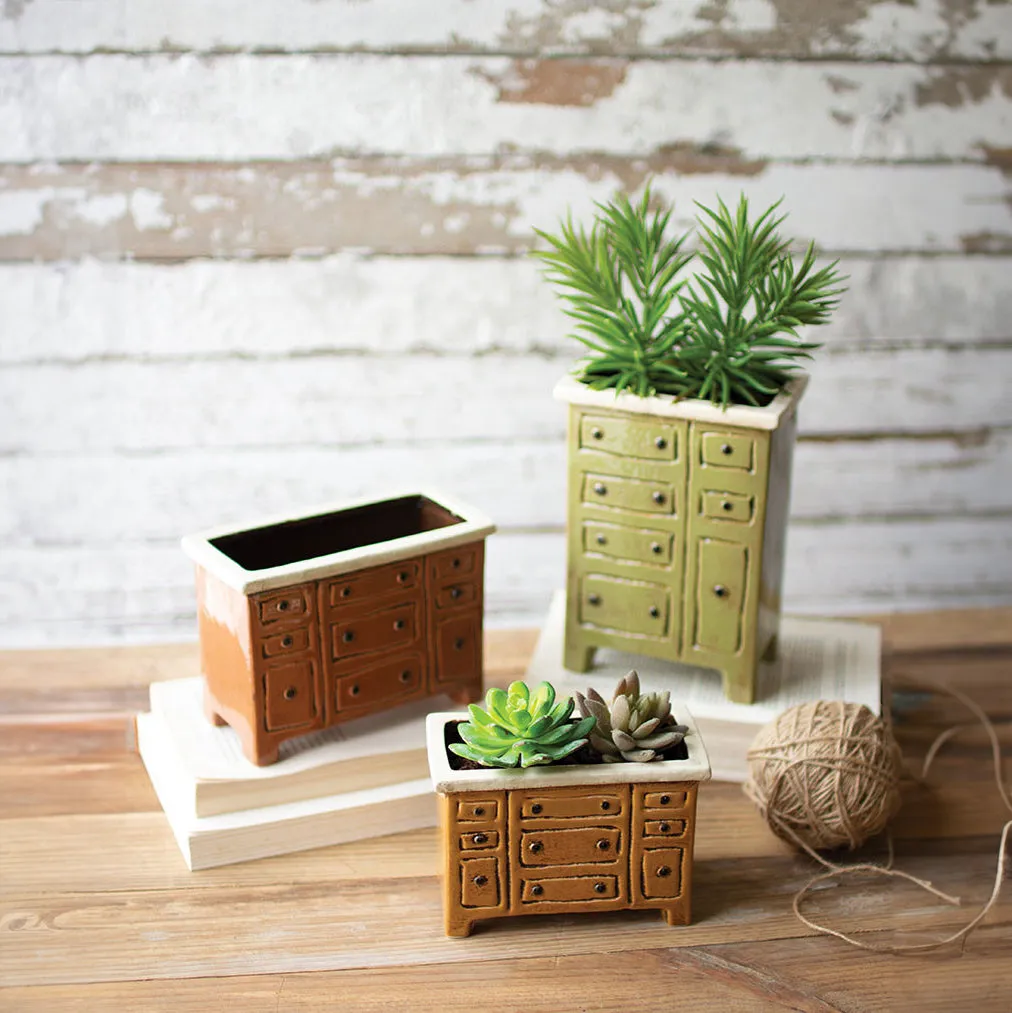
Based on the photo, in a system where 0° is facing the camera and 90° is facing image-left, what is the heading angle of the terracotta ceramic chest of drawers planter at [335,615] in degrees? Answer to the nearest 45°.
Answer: approximately 315°
